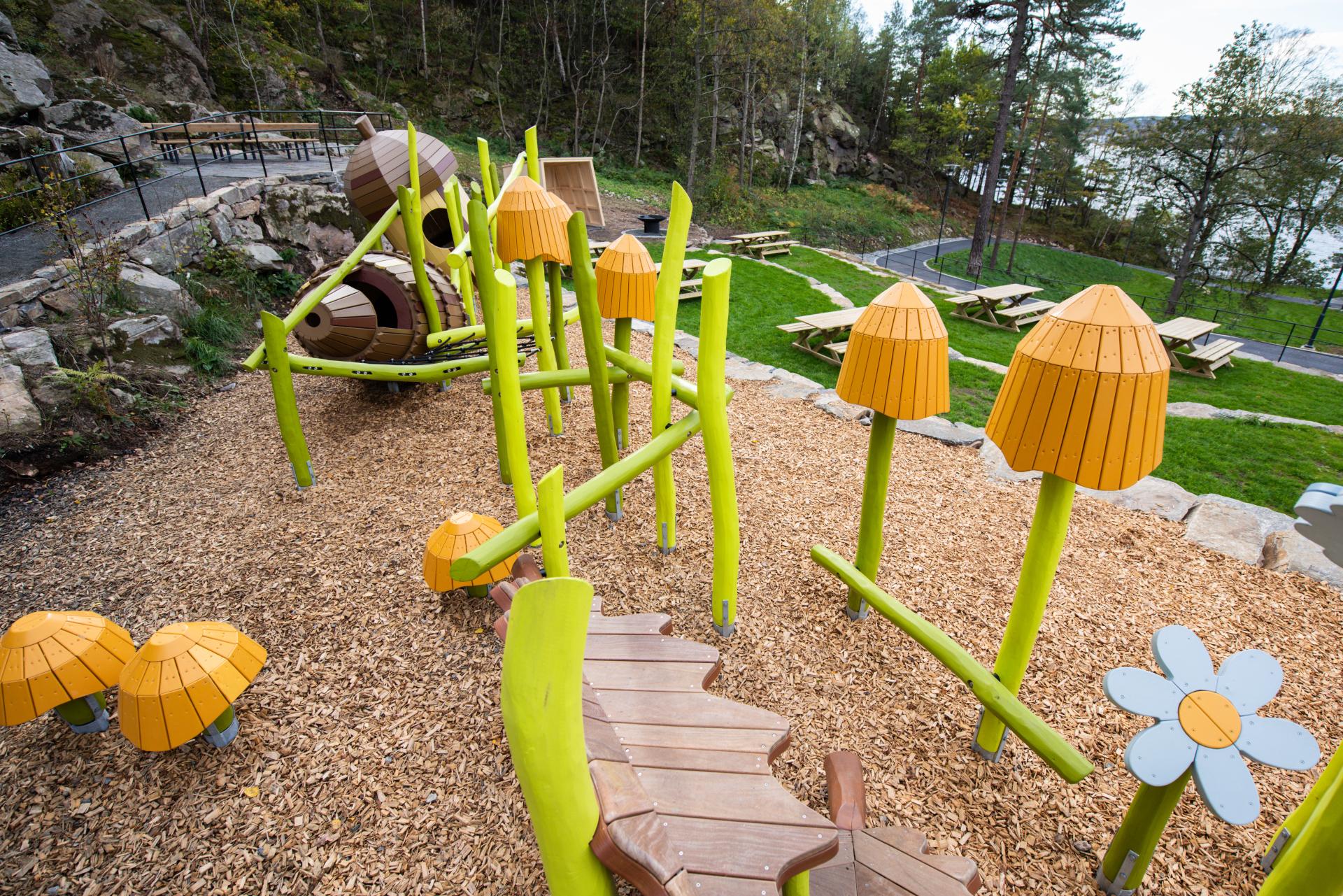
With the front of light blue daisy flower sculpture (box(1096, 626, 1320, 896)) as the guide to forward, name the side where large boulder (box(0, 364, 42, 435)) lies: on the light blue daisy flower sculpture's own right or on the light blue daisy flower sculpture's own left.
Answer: on the light blue daisy flower sculpture's own right

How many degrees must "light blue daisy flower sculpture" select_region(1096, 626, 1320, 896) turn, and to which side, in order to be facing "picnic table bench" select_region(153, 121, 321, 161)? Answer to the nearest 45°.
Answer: approximately 90° to its right

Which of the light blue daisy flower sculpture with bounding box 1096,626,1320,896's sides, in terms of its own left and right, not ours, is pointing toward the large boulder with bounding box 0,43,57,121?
right

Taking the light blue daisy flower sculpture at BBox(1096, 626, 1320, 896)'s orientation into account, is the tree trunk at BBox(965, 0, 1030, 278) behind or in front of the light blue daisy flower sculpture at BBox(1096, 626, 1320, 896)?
behind

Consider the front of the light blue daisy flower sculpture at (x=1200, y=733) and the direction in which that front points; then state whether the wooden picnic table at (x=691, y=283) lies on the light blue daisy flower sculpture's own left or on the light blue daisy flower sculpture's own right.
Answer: on the light blue daisy flower sculpture's own right

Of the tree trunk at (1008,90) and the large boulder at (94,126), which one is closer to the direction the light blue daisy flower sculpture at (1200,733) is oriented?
the large boulder

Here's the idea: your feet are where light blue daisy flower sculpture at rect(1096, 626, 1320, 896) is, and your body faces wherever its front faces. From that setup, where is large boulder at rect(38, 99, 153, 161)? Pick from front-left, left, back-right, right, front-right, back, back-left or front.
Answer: right

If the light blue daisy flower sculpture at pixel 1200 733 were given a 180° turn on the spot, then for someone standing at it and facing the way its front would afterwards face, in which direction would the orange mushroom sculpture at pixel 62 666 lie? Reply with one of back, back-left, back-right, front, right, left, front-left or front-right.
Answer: back-left

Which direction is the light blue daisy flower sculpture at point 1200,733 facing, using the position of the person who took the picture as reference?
facing the viewer

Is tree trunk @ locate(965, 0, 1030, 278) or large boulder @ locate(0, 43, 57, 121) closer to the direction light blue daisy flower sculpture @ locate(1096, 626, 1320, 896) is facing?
the large boulder

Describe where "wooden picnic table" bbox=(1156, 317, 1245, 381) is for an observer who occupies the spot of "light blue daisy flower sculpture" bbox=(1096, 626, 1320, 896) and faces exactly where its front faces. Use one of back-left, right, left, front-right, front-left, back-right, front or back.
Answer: back

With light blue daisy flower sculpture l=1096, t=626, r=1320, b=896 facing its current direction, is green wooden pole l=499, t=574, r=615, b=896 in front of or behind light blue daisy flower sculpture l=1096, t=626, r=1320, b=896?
in front
